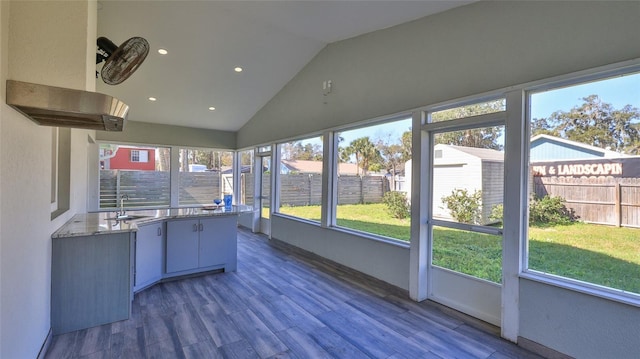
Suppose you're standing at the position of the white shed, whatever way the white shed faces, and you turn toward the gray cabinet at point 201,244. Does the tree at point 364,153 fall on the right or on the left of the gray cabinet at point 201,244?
right

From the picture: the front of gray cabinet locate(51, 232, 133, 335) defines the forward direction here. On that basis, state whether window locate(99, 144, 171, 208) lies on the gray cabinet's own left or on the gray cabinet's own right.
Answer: on the gray cabinet's own left
